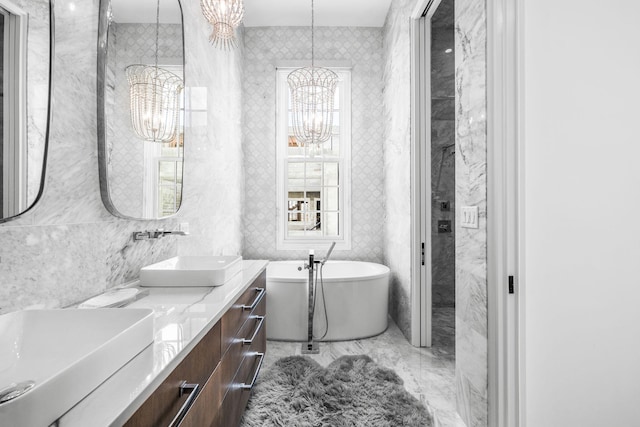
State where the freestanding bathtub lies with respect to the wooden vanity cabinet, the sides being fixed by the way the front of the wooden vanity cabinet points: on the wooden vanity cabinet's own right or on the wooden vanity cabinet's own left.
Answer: on the wooden vanity cabinet's own left

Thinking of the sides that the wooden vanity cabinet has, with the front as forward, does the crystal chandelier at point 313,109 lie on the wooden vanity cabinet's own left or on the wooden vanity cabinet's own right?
on the wooden vanity cabinet's own left

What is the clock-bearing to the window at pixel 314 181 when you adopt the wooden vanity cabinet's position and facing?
The window is roughly at 10 o'clock from the wooden vanity cabinet.

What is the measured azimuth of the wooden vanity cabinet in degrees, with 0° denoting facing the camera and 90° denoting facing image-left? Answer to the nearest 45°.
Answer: approximately 270°

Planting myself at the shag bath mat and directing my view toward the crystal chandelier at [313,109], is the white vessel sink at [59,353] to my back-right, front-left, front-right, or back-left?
back-left
